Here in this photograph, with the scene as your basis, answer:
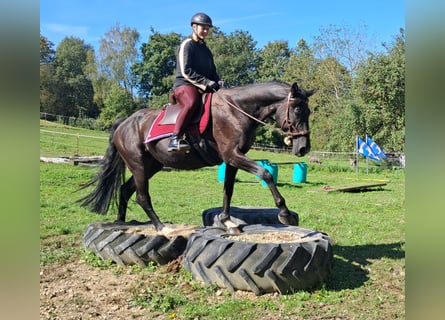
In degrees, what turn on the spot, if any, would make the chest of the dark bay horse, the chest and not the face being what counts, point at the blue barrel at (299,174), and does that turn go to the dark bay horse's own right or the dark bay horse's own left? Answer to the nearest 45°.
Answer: approximately 90° to the dark bay horse's own left

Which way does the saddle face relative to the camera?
to the viewer's right

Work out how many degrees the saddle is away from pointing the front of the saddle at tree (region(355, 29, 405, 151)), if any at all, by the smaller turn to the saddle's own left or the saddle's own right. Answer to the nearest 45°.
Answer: approximately 45° to the saddle's own left

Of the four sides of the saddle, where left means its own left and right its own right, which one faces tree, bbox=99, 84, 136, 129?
left

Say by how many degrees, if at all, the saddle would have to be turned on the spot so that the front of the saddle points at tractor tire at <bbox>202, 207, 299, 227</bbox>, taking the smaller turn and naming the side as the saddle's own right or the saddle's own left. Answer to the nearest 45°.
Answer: approximately 45° to the saddle's own left

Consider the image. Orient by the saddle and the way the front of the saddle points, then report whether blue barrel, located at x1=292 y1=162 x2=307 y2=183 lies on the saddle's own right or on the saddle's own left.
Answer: on the saddle's own left

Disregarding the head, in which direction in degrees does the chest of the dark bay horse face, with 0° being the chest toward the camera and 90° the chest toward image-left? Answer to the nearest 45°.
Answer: approximately 270°
